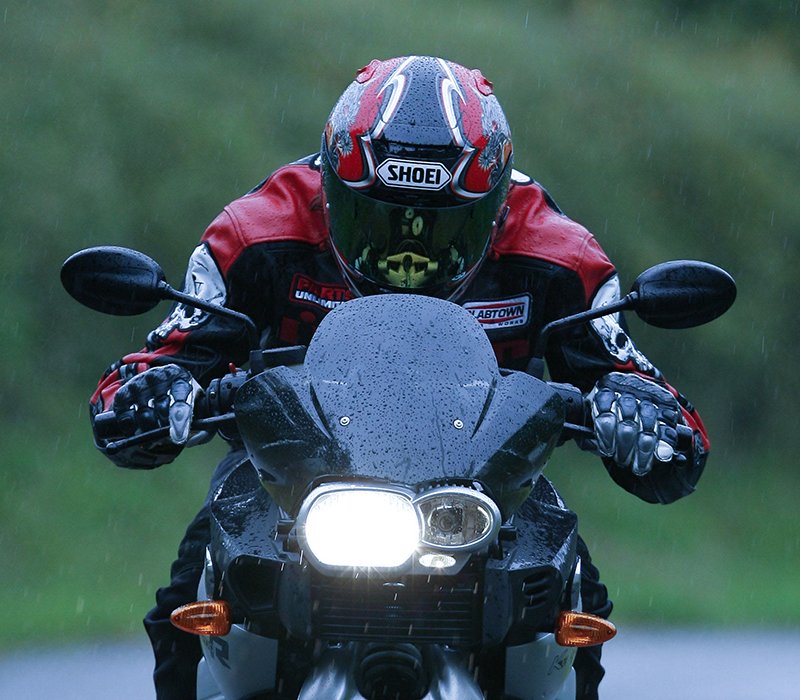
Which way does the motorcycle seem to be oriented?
toward the camera

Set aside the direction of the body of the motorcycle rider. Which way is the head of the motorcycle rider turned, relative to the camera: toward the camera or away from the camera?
toward the camera

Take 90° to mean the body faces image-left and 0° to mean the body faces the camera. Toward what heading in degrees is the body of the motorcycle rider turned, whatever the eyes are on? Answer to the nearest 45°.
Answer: approximately 0°
